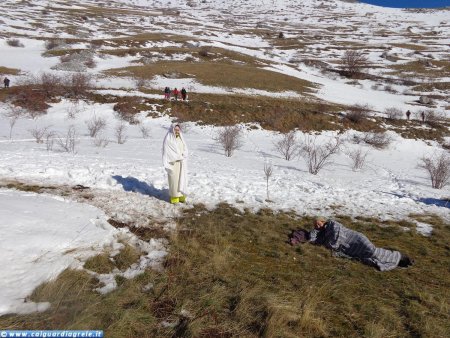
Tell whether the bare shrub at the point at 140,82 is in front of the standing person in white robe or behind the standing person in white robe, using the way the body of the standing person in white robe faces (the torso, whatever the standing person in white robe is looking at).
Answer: behind

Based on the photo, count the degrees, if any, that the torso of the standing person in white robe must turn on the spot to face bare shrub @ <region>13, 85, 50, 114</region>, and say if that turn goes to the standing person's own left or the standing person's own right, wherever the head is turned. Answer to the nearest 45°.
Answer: approximately 180°

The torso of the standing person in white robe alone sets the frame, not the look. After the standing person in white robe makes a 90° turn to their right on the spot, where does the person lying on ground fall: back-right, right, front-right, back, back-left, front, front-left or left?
left

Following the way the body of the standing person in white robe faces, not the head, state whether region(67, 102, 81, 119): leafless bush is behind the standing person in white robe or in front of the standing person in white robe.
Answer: behind

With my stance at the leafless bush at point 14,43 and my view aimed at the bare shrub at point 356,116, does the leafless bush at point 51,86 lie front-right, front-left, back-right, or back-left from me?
front-right

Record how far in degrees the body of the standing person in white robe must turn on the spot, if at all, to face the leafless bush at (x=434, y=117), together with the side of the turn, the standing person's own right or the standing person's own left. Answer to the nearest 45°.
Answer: approximately 90° to the standing person's own left

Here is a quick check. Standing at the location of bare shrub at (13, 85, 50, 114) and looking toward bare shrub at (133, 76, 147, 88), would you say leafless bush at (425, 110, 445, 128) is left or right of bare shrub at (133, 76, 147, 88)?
right

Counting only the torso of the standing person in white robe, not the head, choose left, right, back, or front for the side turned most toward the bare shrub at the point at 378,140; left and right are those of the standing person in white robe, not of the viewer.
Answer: left

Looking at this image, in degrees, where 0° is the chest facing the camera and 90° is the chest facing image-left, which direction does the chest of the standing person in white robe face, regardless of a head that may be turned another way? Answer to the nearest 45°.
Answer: approximately 315°

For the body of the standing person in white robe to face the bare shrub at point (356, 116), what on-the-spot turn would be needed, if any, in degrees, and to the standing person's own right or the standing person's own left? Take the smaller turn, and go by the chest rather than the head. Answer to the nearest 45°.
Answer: approximately 90° to the standing person's own left
